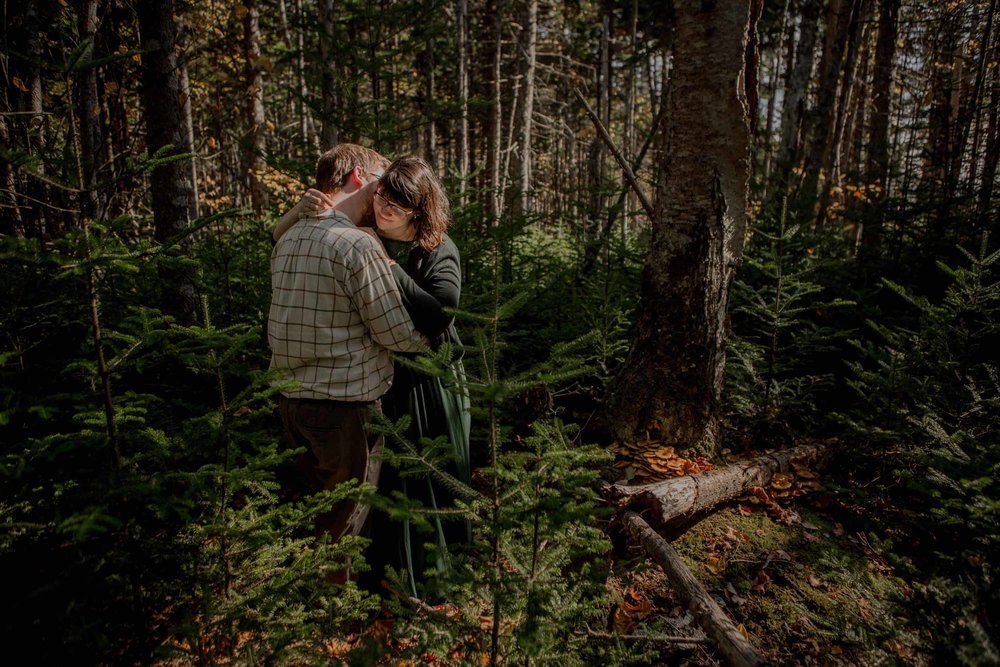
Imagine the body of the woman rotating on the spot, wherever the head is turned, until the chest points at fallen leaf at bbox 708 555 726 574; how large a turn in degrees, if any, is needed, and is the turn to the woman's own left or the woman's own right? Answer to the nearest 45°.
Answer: approximately 135° to the woman's own left

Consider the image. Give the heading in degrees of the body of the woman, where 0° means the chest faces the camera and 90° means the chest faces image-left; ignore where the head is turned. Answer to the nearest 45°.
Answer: approximately 45°

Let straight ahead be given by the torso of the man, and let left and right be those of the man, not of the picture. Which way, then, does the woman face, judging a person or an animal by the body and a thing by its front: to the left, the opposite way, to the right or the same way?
the opposite way

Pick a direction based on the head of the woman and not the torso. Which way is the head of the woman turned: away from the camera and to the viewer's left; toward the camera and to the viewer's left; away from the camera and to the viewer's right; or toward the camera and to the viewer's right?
toward the camera and to the viewer's left

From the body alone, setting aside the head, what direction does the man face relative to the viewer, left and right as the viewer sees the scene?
facing away from the viewer and to the right of the viewer

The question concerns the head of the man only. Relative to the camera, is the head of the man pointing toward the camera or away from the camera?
away from the camera

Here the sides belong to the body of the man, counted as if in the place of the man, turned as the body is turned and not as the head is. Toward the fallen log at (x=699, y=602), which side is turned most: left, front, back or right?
right
